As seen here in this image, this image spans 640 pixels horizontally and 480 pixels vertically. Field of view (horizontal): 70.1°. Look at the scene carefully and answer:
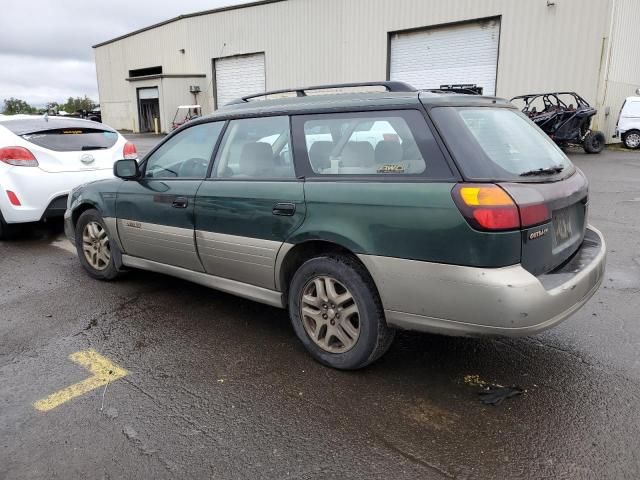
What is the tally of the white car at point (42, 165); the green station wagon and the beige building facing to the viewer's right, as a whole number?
0

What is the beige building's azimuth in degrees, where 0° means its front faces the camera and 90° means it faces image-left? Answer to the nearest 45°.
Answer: approximately 45°

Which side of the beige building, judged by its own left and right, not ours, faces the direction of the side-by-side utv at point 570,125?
left

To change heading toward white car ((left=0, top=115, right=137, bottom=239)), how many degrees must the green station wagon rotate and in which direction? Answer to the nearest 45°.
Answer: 0° — it already faces it

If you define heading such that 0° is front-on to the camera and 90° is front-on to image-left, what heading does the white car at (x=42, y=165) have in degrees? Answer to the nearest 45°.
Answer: approximately 135°

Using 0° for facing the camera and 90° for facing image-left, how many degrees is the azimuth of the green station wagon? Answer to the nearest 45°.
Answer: approximately 135°

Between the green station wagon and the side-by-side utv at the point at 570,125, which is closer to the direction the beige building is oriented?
the green station wagon

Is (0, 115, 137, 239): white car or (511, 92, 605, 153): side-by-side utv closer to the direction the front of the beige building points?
the white car

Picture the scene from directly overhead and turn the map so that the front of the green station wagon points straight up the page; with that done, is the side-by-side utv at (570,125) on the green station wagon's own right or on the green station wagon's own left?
on the green station wagon's own right

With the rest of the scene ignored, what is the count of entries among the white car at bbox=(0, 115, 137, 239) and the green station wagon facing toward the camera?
0

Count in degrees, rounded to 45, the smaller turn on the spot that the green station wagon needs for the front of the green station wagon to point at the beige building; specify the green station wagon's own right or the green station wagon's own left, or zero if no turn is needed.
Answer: approximately 45° to the green station wagon's own right
